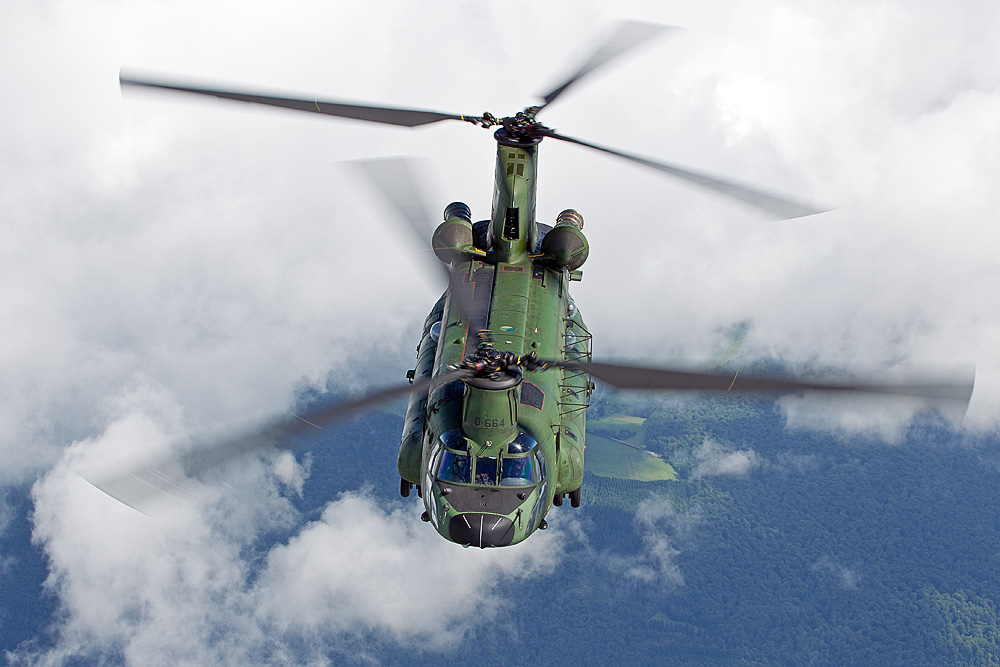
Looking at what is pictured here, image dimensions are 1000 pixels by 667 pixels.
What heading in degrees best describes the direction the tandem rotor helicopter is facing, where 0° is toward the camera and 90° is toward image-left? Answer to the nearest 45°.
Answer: approximately 0°
